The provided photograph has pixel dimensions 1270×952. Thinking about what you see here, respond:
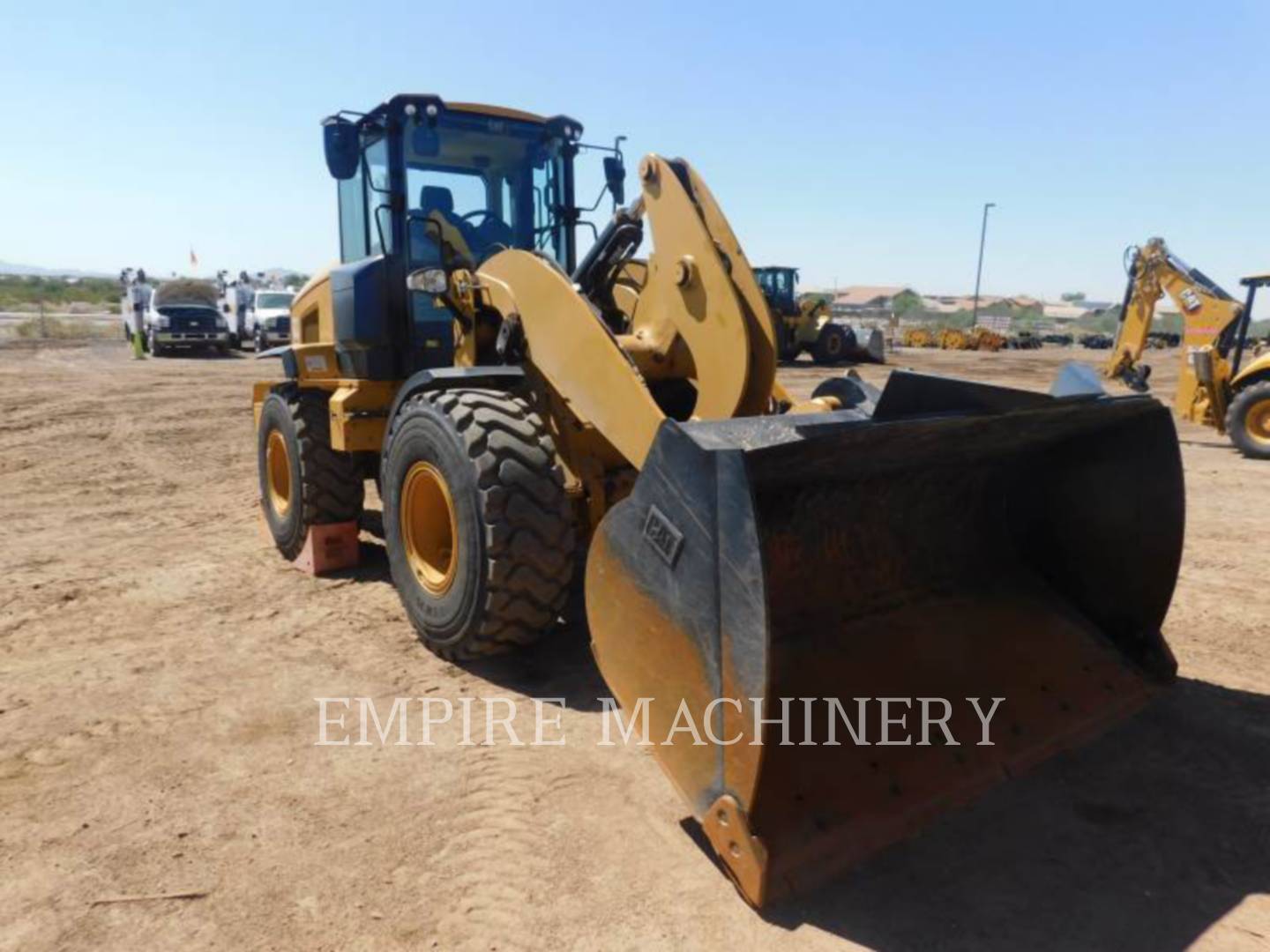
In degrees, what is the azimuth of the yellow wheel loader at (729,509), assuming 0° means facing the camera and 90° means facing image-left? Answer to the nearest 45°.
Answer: approximately 315°

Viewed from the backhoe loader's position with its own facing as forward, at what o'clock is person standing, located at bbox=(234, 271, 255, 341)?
The person standing is roughly at 6 o'clock from the backhoe loader.

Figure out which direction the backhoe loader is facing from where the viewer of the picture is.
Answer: facing to the right of the viewer

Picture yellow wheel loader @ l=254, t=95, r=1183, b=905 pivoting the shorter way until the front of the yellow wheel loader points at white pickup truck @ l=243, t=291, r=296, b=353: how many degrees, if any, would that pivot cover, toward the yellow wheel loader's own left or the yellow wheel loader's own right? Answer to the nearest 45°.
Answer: approximately 180°

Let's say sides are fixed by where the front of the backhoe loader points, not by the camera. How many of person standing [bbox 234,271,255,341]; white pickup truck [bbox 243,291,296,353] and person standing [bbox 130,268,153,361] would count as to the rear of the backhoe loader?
3

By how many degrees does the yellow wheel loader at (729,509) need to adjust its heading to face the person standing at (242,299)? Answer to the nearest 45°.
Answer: approximately 180°

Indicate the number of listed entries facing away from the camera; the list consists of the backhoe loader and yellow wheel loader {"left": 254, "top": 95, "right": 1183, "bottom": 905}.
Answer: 0

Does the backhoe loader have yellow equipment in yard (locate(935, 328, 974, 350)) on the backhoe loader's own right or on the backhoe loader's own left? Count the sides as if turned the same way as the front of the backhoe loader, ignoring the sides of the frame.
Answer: on the backhoe loader's own left

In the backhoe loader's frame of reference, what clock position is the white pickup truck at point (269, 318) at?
The white pickup truck is roughly at 6 o'clock from the backhoe loader.

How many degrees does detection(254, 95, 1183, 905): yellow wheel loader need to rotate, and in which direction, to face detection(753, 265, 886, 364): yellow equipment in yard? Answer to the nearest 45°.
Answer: approximately 135° to its left

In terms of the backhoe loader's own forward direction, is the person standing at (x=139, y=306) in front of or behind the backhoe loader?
behind
